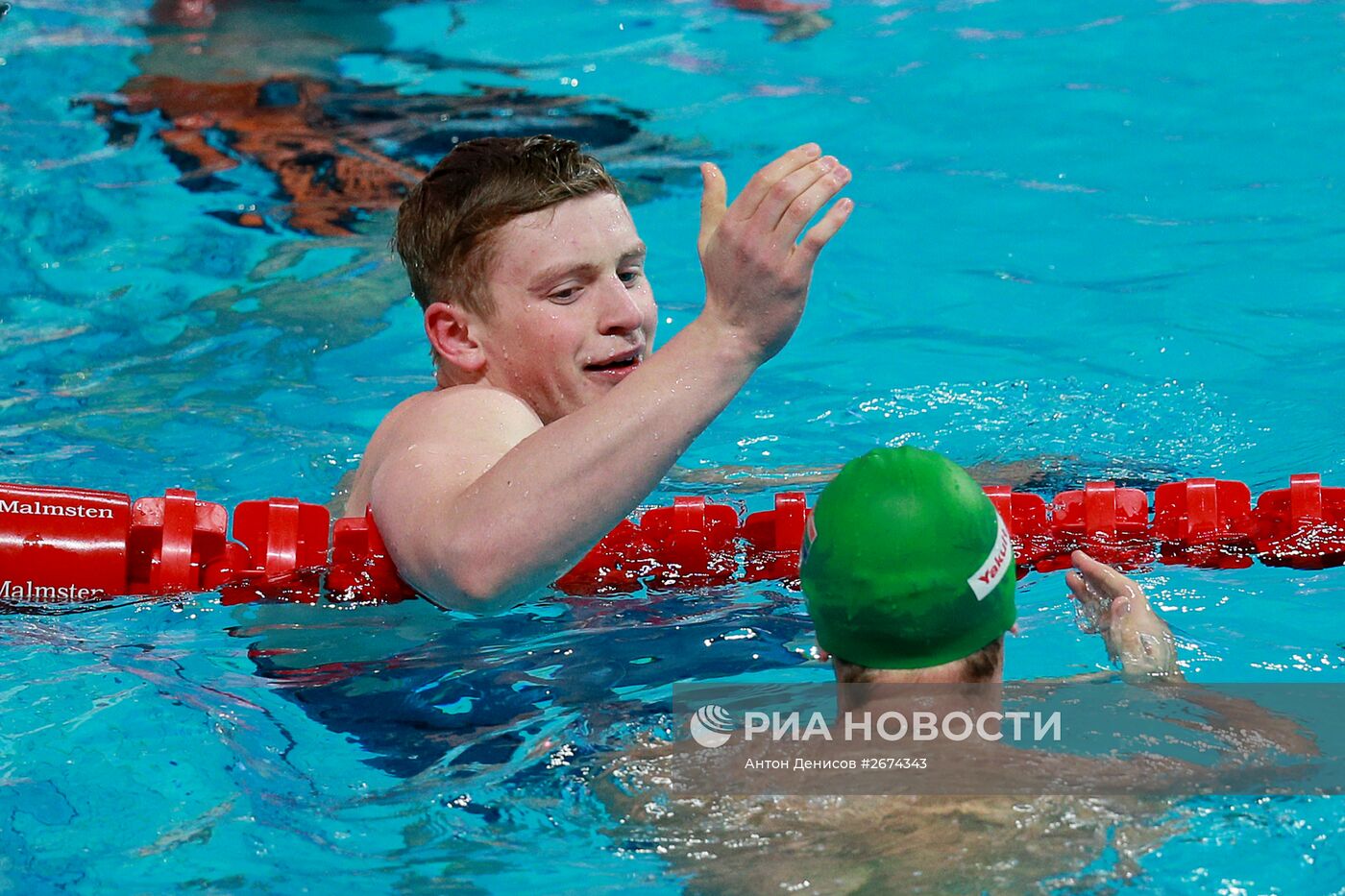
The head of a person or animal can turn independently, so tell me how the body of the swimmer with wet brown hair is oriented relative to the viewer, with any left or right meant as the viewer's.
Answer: facing the viewer and to the right of the viewer

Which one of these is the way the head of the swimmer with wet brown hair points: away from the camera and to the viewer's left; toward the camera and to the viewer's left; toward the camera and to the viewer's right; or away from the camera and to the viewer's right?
toward the camera and to the viewer's right
